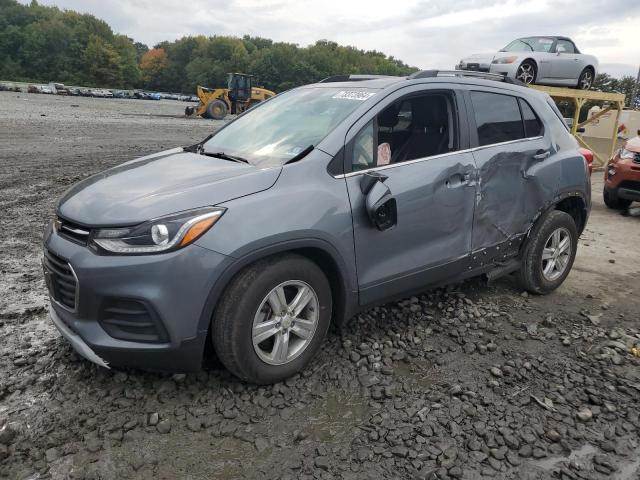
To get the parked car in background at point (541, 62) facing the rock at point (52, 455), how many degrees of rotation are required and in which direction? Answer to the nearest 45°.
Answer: approximately 45° to its left

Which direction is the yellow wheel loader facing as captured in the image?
to the viewer's left

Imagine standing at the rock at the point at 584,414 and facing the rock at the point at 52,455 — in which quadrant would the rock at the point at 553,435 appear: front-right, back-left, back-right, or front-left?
front-left

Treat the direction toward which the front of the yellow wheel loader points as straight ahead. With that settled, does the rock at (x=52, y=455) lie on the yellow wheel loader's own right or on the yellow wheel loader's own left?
on the yellow wheel loader's own left

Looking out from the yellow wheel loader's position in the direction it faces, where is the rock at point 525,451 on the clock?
The rock is roughly at 9 o'clock from the yellow wheel loader.

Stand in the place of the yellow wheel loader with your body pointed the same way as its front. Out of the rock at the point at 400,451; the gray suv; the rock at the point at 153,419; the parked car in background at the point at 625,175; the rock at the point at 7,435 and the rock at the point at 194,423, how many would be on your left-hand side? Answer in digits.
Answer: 6

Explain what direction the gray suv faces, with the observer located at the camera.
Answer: facing the viewer and to the left of the viewer

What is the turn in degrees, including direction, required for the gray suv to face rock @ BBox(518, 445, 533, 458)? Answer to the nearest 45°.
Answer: approximately 90° to its left

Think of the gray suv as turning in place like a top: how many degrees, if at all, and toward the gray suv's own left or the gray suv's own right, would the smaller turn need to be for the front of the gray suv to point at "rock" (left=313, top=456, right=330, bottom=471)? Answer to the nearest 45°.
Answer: approximately 45° to the gray suv's own left

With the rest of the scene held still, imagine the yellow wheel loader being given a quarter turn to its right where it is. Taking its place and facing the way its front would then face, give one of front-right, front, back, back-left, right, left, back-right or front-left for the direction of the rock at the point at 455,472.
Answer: back

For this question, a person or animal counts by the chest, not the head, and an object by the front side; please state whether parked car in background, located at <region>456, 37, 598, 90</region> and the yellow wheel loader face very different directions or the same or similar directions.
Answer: same or similar directions

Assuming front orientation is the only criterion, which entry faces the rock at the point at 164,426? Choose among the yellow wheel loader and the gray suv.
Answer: the gray suv

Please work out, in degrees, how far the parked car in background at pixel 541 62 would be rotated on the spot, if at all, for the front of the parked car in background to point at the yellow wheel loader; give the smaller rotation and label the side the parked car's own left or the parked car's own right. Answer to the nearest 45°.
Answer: approximately 90° to the parked car's own right

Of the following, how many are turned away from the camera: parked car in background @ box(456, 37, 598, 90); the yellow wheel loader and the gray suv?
0

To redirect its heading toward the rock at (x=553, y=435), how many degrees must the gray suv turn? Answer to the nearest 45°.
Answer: approximately 90° to its left

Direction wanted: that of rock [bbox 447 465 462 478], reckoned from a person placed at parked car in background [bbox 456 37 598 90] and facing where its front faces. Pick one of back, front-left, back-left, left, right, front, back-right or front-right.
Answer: front-left

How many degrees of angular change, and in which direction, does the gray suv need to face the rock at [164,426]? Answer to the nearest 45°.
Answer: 0° — it already faces it

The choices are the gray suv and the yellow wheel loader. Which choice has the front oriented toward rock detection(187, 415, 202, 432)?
the gray suv

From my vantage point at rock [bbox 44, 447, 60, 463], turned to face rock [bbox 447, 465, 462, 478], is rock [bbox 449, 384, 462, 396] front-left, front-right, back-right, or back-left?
front-left
